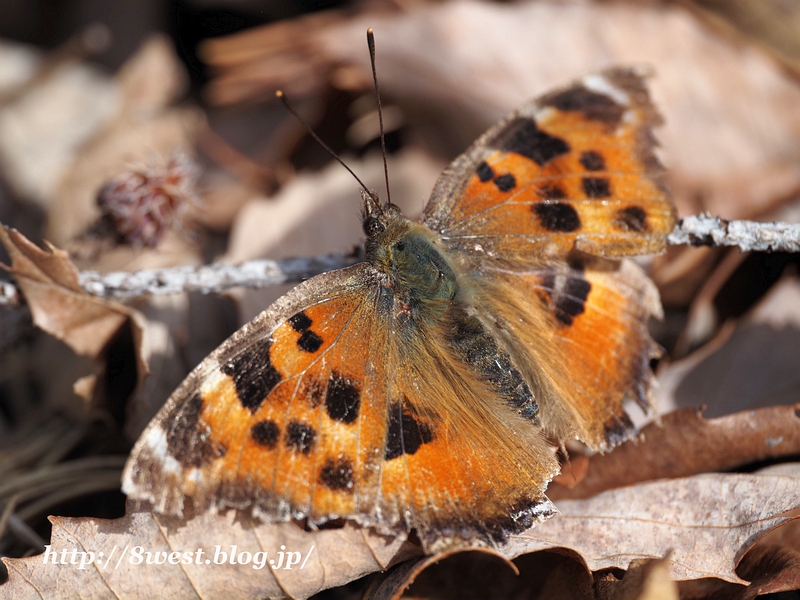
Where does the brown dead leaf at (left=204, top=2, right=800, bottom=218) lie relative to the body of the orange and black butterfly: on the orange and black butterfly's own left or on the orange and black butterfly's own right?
on the orange and black butterfly's own right

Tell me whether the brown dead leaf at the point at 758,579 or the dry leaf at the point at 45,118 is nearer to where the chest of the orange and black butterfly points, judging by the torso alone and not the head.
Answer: the dry leaf

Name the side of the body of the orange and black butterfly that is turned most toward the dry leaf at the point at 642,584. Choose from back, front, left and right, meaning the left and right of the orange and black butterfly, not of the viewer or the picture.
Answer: back

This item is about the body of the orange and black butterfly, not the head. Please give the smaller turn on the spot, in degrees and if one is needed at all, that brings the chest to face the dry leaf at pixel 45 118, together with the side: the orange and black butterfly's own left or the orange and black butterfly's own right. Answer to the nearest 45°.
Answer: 0° — it already faces it

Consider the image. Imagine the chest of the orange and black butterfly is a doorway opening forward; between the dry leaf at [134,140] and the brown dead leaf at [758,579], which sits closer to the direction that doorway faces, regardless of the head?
the dry leaf

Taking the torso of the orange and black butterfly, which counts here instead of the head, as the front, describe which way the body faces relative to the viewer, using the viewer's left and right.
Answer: facing away from the viewer and to the left of the viewer

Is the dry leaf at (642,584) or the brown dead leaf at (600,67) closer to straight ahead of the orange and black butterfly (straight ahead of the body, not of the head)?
the brown dead leaf
